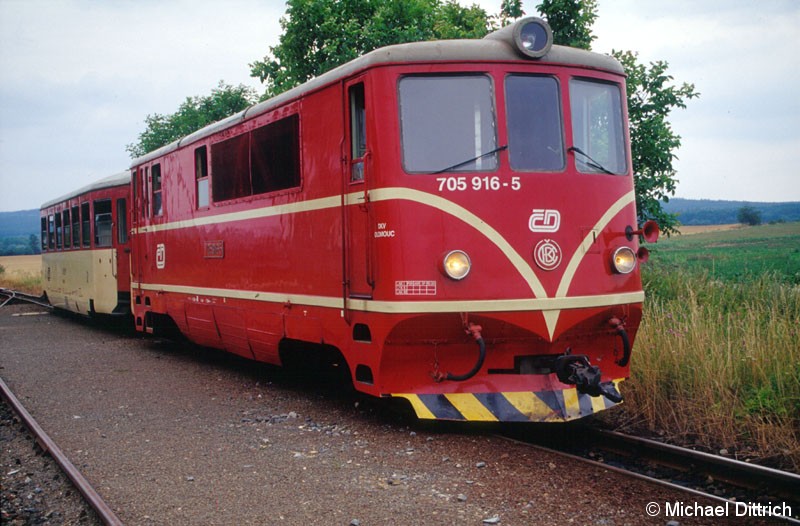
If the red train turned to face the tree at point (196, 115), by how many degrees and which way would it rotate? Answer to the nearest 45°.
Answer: approximately 135° to its left

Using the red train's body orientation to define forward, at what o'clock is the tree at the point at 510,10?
The tree is roughly at 8 o'clock from the red train.

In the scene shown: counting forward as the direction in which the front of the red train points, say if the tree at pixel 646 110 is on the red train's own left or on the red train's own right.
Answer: on the red train's own left

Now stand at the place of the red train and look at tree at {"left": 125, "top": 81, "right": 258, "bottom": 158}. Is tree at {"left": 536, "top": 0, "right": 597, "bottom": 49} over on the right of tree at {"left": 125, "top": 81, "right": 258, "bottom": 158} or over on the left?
right

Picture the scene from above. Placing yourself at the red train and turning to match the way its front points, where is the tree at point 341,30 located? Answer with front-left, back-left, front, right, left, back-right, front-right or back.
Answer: back-left

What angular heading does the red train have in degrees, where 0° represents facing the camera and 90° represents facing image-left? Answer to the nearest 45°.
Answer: approximately 315°
